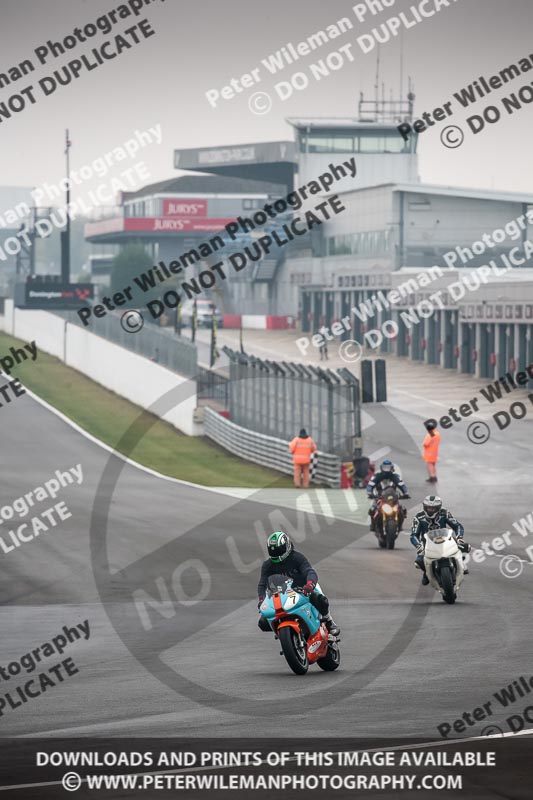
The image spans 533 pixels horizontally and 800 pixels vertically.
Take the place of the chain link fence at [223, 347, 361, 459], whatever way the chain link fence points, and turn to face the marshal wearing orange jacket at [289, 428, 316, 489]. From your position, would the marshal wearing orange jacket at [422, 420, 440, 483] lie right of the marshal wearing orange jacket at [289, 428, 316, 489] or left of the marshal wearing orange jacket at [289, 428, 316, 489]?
left

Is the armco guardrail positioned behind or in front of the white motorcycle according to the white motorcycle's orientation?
behind

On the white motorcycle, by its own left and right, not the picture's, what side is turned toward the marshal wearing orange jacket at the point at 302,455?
back

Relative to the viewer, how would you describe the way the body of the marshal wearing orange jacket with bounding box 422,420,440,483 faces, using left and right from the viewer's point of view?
facing to the left of the viewer

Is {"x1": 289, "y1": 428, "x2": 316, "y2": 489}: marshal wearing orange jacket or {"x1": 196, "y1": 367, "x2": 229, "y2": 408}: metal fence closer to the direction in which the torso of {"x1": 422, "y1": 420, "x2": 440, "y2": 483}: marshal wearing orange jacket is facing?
the marshal wearing orange jacket

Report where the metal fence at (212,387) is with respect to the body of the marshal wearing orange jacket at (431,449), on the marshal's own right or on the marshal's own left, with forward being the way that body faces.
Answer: on the marshal's own right

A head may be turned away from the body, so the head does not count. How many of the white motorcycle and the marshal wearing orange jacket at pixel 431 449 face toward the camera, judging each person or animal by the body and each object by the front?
1

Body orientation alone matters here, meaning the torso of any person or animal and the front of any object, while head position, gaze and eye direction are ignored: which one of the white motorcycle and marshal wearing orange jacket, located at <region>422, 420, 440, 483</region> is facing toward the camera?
the white motorcycle

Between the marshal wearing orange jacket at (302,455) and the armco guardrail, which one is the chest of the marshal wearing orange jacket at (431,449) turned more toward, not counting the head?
the marshal wearing orange jacket at (302,455)

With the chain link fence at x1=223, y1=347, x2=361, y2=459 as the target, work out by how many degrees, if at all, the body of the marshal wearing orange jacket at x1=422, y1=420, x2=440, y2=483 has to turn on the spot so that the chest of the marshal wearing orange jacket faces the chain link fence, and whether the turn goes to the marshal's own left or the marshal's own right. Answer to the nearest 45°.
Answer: approximately 45° to the marshal's own right

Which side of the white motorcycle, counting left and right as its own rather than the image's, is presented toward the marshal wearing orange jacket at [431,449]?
back

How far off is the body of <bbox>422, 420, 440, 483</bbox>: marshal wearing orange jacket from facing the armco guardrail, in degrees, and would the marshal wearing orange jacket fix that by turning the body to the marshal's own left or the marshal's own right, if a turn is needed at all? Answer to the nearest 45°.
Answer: approximately 45° to the marshal's own right

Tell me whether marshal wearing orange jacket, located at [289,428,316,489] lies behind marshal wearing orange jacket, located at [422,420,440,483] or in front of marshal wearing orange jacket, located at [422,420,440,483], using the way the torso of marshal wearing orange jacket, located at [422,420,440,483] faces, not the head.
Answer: in front
